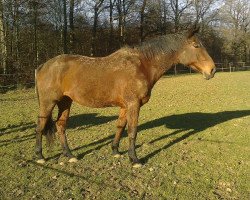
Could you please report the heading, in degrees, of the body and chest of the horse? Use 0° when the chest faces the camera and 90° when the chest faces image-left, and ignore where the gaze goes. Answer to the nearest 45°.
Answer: approximately 270°
